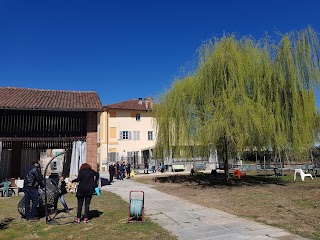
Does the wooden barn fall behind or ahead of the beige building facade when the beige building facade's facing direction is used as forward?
ahead

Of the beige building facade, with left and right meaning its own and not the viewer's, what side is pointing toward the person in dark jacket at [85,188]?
front

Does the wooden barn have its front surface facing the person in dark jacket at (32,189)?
yes

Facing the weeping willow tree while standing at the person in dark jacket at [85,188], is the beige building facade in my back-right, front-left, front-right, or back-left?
front-left

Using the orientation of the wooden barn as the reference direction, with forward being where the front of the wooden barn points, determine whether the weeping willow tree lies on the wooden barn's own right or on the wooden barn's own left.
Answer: on the wooden barn's own left

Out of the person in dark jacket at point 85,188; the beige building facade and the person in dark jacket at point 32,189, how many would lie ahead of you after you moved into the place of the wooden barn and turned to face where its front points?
2

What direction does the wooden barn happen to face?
toward the camera

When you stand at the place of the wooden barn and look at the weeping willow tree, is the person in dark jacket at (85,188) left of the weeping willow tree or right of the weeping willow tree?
right

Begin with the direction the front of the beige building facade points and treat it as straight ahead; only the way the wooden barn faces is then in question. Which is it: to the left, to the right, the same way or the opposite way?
the same way

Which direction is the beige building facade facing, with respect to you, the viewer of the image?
facing the viewer

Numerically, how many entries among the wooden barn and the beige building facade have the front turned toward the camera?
2

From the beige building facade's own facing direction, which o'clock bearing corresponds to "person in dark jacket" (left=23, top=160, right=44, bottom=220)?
The person in dark jacket is roughly at 12 o'clock from the beige building facade.
